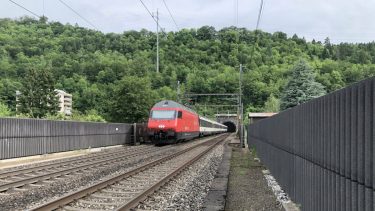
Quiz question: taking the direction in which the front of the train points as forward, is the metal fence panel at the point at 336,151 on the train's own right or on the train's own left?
on the train's own left

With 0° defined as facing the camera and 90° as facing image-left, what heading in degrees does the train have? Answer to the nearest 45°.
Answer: approximately 45°

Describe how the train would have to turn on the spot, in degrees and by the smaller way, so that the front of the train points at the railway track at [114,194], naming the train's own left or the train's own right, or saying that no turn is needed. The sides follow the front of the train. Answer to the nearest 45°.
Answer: approximately 45° to the train's own left
